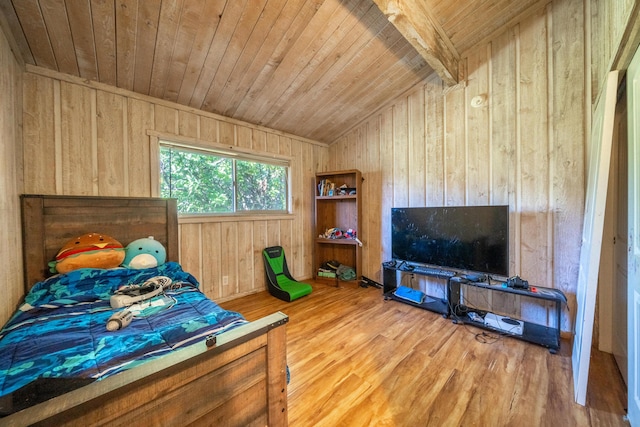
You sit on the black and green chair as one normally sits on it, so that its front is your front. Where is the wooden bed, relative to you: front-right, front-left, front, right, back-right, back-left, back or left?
front-right

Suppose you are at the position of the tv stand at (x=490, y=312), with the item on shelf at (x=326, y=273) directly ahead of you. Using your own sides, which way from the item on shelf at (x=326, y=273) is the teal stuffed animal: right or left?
left

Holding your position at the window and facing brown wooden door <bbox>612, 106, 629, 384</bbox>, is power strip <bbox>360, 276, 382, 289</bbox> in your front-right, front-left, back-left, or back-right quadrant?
front-left

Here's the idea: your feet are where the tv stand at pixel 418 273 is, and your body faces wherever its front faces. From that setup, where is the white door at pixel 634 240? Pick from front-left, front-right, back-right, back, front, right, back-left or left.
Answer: left

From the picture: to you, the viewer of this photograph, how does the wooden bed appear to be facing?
facing the viewer and to the right of the viewer

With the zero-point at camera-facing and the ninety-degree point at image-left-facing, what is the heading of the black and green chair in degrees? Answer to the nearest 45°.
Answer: approximately 315°

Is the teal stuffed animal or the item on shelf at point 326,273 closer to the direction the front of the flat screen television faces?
the teal stuffed animal

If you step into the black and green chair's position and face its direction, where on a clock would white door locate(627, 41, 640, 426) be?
The white door is roughly at 12 o'clock from the black and green chair.

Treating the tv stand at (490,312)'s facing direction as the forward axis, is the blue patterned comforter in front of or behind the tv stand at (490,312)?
in front

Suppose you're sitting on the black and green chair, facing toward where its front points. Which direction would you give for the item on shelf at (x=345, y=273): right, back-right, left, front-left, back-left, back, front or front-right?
front-left

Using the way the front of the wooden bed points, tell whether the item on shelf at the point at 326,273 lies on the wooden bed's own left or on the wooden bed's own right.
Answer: on the wooden bed's own left

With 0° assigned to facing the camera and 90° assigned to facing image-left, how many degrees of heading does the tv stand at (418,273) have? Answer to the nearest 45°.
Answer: approximately 45°

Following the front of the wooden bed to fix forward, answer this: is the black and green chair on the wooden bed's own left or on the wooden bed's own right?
on the wooden bed's own left
